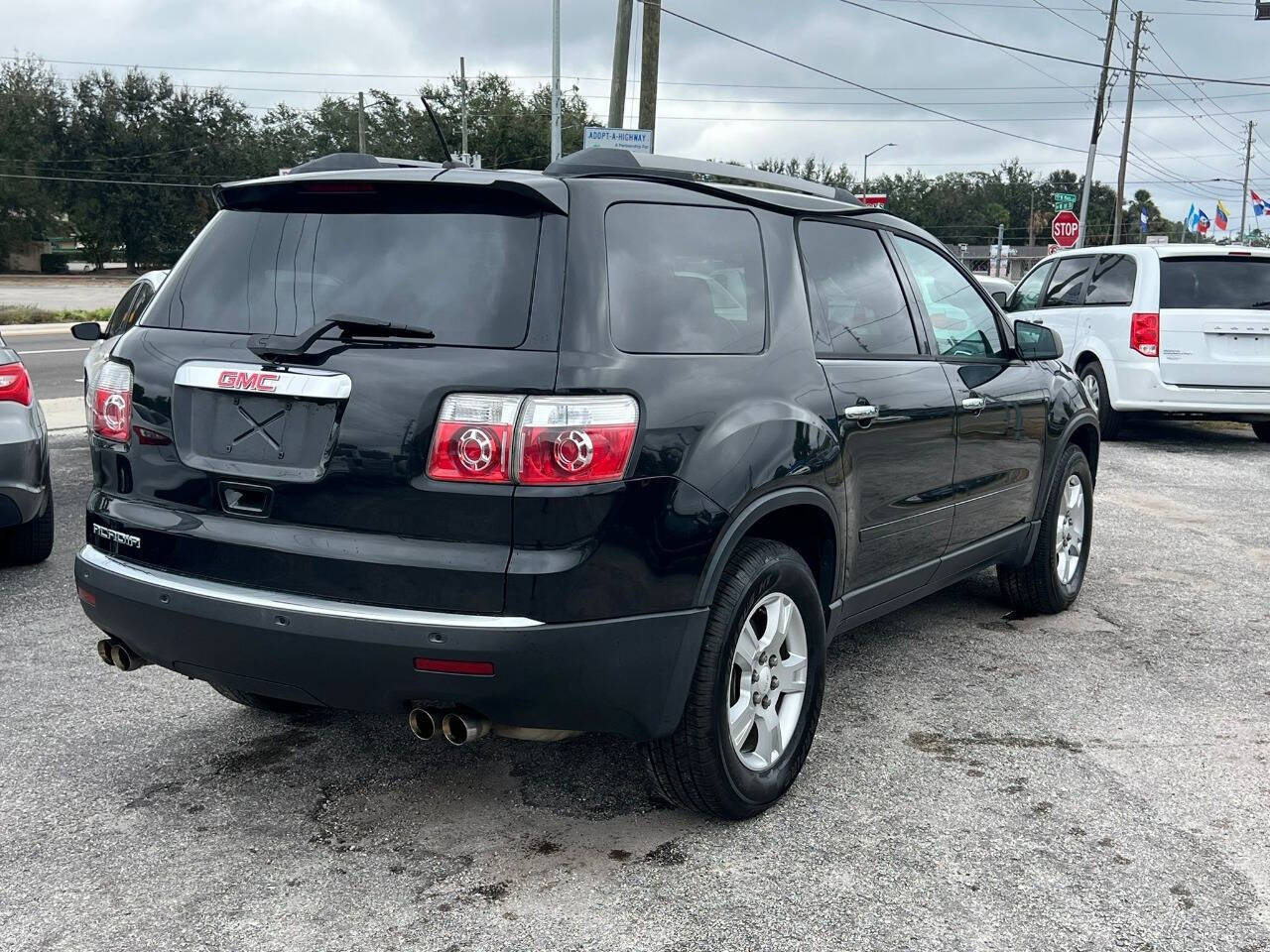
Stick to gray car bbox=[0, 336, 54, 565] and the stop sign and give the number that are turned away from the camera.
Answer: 1

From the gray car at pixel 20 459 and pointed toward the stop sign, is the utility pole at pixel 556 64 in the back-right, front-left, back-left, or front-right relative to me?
front-left

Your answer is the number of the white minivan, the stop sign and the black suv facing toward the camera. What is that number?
1

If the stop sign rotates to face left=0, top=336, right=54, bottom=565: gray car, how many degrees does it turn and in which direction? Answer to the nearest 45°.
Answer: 0° — it already faces it

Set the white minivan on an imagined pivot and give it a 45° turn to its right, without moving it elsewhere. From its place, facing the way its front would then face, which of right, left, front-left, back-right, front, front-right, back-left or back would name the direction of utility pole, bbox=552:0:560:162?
front-left

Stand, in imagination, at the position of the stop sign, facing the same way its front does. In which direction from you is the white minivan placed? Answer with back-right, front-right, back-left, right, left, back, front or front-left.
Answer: front

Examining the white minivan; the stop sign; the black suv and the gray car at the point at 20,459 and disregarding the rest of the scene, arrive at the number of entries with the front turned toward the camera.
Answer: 1

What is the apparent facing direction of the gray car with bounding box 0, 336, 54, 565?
away from the camera

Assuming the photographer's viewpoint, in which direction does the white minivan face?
facing away from the viewer and to the left of the viewer

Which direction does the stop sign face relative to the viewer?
toward the camera

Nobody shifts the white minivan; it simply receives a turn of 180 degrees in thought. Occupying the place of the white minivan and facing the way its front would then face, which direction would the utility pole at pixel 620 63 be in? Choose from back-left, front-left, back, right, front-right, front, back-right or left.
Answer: back

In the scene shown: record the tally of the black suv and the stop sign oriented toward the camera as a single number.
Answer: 1

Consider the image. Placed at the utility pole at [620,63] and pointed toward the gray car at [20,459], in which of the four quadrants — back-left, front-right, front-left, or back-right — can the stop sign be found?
back-left

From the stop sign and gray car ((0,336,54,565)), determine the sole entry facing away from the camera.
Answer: the gray car

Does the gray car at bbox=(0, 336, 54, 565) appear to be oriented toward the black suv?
no

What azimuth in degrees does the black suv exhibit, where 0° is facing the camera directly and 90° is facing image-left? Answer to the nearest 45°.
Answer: approximately 225°

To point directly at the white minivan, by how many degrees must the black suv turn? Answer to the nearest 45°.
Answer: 0° — it already faces it

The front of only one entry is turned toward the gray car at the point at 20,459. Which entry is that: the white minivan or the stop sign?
the stop sign

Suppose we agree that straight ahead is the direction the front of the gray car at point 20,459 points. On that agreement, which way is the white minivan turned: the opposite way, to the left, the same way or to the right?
the same way
